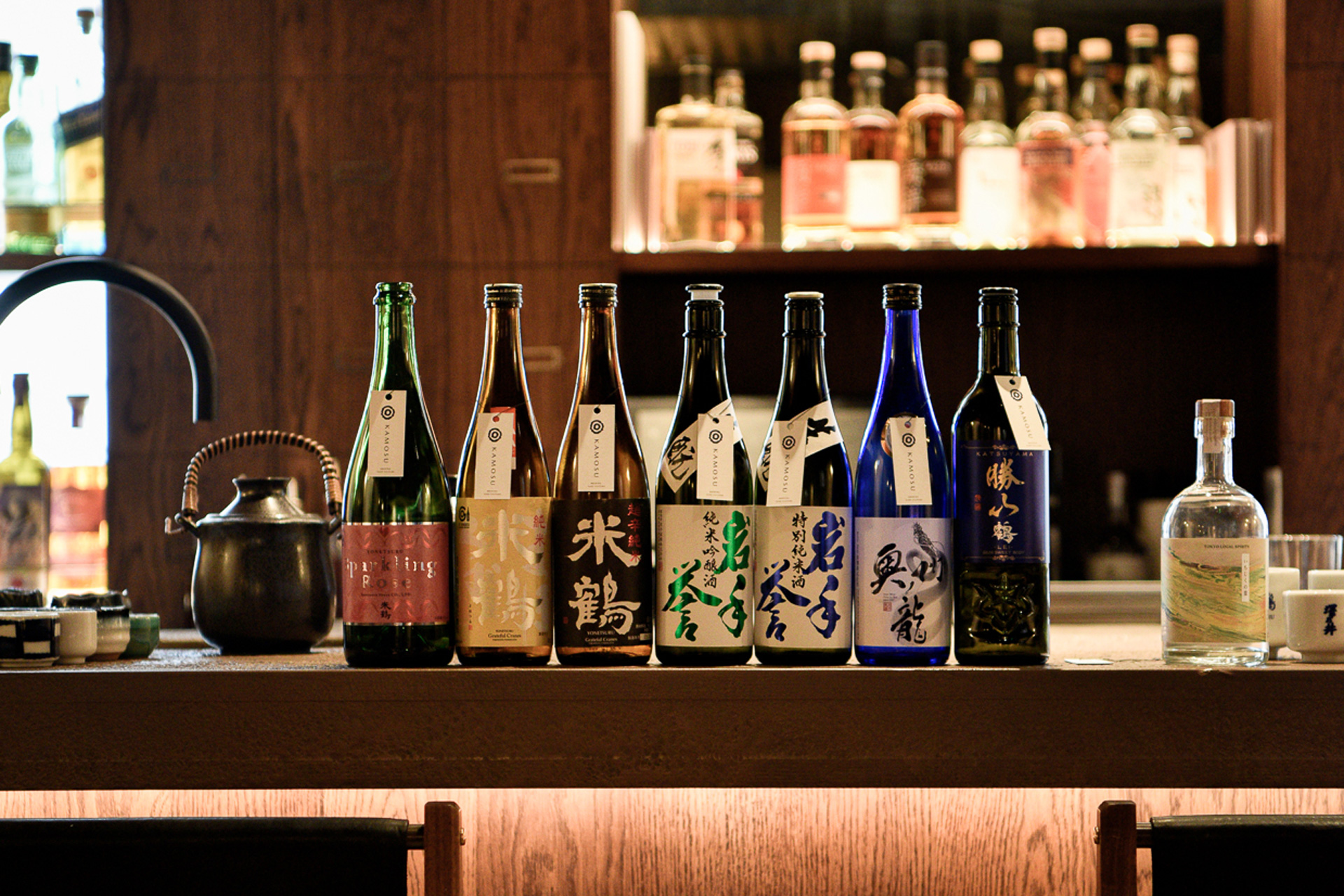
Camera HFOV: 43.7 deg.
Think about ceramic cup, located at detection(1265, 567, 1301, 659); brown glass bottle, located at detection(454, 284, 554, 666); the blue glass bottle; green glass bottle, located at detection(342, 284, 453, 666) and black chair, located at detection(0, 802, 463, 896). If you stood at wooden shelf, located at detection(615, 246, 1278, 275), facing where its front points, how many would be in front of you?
5

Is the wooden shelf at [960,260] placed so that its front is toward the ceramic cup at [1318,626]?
yes

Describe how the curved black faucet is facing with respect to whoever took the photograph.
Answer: facing to the right of the viewer

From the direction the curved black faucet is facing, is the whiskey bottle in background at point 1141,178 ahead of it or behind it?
ahead

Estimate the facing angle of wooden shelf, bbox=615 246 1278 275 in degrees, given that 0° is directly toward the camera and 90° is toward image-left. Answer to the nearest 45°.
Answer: approximately 0°

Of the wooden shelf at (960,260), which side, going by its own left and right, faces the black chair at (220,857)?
front

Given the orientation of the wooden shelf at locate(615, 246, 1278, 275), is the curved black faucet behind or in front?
in front

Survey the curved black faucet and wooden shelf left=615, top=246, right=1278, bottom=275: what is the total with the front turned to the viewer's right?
1
